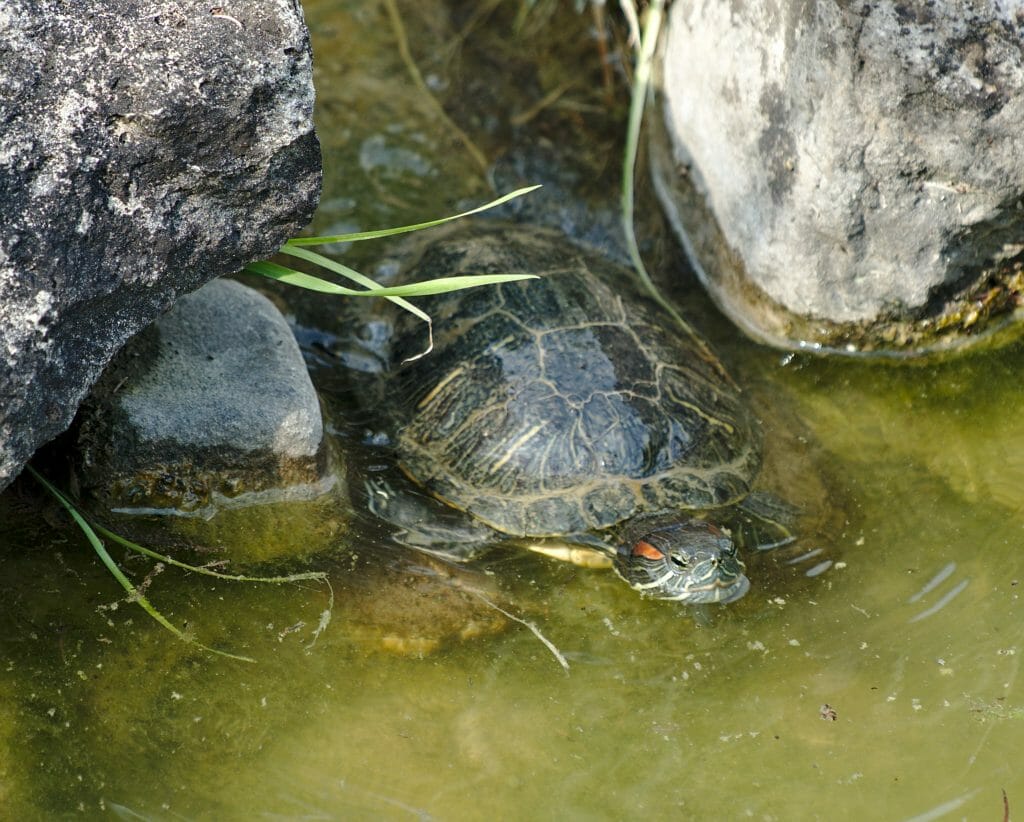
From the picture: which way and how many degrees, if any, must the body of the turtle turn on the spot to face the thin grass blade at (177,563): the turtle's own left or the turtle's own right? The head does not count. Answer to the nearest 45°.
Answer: approximately 90° to the turtle's own right

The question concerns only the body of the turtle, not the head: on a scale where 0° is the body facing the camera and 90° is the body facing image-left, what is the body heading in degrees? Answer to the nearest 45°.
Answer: approximately 315°

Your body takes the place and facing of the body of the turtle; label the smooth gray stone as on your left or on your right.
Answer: on your right

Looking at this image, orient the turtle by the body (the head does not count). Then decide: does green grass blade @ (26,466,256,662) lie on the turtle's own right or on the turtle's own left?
on the turtle's own right

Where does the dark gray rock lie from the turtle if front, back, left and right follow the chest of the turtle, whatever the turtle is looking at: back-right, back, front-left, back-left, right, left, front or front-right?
right
